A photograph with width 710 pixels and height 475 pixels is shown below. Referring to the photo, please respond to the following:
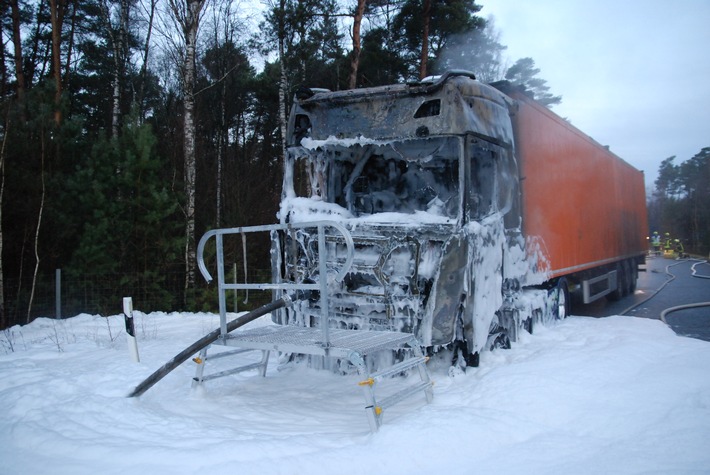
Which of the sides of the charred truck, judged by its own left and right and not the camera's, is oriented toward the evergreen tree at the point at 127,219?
right

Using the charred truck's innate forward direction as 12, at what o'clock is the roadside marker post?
The roadside marker post is roughly at 1 o'clock from the charred truck.

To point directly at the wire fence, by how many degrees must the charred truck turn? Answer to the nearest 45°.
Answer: approximately 90° to its right

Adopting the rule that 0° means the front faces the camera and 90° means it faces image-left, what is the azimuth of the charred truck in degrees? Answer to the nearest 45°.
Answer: approximately 45°

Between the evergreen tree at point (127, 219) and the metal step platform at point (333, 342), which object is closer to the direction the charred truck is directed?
the metal step platform

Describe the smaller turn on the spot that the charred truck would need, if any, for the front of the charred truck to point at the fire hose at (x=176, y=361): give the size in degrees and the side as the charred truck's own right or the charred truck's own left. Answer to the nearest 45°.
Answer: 0° — it already faces it
